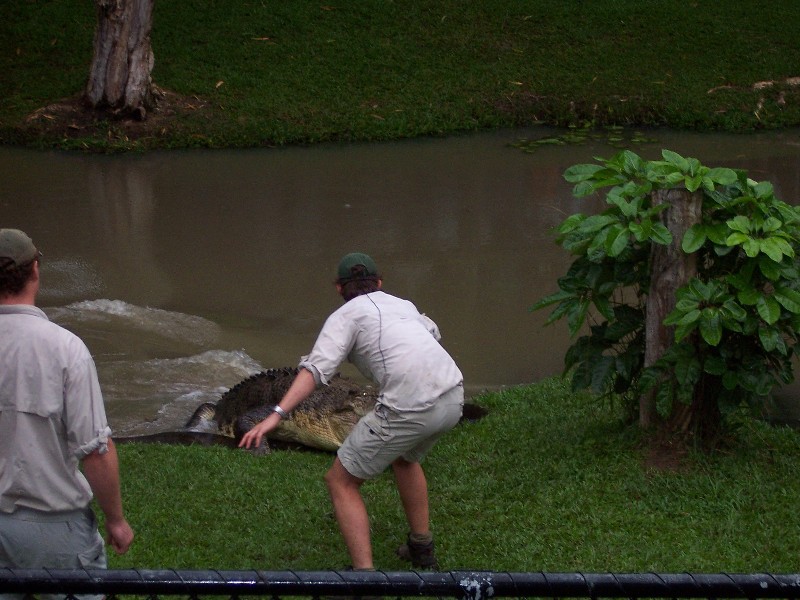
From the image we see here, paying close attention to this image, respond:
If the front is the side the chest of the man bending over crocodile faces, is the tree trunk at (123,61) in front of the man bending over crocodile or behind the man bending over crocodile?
in front

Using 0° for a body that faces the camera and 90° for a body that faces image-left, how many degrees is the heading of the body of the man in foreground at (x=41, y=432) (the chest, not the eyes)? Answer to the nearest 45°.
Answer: approximately 180°

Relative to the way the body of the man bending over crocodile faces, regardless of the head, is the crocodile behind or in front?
in front

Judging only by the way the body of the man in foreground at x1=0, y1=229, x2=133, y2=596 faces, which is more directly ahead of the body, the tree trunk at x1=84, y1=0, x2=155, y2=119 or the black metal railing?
the tree trunk

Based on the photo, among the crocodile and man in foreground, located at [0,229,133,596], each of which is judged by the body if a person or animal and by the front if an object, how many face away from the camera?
1

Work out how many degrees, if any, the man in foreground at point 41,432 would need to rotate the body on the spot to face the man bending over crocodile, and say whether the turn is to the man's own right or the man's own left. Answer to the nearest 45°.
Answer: approximately 45° to the man's own right

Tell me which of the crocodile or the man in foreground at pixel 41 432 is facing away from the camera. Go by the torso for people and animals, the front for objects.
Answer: the man in foreground

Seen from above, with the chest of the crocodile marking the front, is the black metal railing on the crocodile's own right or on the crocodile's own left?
on the crocodile's own right

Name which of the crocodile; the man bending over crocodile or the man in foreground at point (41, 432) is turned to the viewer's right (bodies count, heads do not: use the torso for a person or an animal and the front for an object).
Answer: the crocodile

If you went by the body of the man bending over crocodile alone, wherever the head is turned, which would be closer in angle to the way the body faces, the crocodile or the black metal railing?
the crocodile

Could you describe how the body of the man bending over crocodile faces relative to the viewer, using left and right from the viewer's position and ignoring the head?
facing away from the viewer and to the left of the viewer

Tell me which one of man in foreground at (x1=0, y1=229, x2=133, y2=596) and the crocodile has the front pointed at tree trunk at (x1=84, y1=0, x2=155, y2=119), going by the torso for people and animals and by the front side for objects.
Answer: the man in foreground

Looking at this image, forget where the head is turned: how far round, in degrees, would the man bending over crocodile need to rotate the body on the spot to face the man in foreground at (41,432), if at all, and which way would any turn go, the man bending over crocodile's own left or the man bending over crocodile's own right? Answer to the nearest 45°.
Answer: approximately 90° to the man bending over crocodile's own left

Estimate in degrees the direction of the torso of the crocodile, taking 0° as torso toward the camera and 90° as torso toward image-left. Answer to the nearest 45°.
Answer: approximately 270°

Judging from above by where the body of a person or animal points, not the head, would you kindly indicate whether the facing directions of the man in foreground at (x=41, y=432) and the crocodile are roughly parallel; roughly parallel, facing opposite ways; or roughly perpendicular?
roughly perpendicular

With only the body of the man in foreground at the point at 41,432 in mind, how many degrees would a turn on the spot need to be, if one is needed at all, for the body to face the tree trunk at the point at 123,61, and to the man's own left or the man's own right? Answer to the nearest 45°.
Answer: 0° — they already face it

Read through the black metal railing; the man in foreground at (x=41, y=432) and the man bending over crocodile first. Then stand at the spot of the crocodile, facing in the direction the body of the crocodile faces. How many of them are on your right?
3
